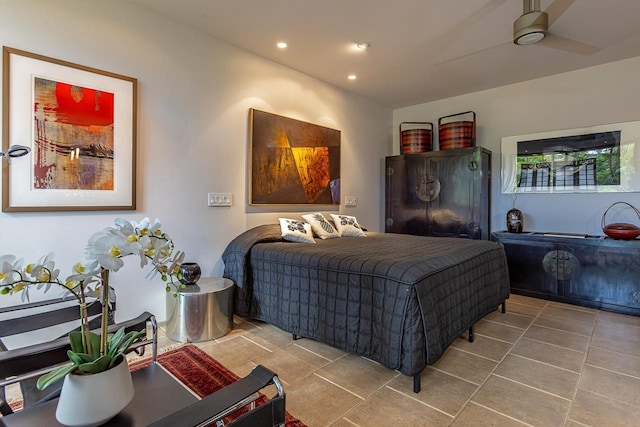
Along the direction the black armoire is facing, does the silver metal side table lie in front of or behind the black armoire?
in front

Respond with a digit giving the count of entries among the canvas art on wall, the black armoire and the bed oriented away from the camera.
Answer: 0

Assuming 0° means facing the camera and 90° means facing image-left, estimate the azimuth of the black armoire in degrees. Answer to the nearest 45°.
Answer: approximately 45°

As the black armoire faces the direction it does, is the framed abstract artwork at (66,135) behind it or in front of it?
in front

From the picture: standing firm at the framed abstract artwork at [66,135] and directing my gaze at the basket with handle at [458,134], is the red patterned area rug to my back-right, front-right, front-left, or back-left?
front-right

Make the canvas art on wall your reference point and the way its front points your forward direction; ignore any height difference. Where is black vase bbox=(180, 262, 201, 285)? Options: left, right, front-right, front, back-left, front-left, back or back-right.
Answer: right

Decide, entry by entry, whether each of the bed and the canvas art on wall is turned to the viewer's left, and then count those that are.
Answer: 0

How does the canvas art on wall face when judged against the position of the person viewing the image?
facing the viewer and to the right of the viewer

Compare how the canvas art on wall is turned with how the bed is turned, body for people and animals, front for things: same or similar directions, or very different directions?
same or similar directions

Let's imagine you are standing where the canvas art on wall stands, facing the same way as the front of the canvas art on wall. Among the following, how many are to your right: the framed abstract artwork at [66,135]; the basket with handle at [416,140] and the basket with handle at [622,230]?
1

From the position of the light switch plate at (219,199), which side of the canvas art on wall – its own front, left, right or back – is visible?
right

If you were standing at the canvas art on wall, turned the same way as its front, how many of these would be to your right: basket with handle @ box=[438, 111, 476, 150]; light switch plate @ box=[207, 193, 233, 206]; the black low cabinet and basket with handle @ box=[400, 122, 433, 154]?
1

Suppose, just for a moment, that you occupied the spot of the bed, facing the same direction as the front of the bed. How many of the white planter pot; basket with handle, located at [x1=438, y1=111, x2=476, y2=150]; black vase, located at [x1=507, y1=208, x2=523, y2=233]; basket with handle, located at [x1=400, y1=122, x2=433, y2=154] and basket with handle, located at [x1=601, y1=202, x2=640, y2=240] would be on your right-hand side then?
1
